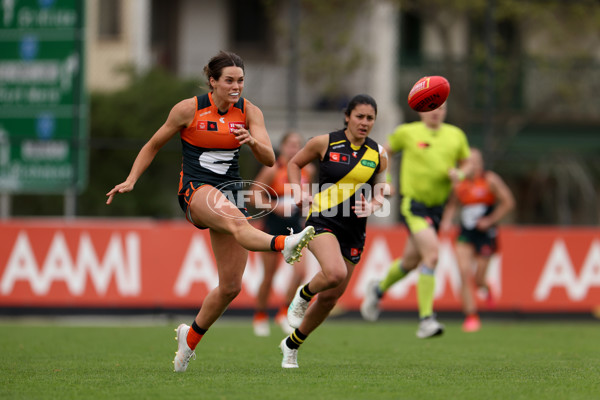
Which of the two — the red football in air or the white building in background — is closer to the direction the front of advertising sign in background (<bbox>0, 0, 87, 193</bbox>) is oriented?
the red football in air

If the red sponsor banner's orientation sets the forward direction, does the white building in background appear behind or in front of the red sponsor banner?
behind

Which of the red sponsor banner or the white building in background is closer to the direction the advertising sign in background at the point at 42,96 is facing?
the red sponsor banner

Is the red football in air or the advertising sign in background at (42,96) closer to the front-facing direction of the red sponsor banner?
the red football in air

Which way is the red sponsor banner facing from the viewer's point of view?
toward the camera

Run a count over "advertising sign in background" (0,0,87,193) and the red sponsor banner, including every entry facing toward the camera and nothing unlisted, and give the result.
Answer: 2

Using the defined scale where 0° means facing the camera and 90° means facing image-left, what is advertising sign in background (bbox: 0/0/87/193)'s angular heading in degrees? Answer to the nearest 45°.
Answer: approximately 0°

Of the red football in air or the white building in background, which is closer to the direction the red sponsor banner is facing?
the red football in air

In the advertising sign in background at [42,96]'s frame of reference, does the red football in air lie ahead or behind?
ahead

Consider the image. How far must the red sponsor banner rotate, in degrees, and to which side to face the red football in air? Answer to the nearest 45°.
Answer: approximately 45° to its left
